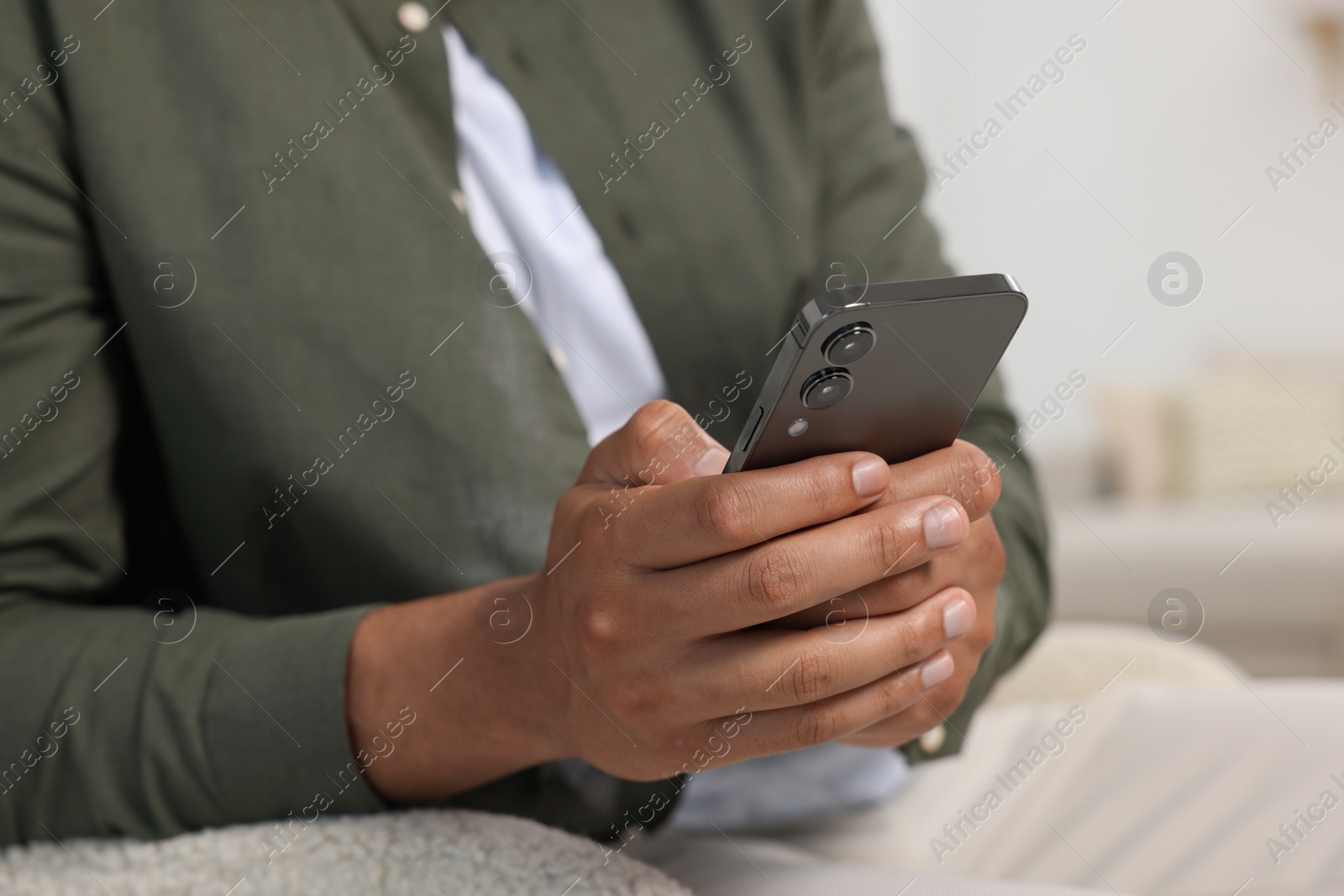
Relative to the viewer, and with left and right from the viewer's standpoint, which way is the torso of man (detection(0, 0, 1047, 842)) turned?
facing the viewer and to the right of the viewer
